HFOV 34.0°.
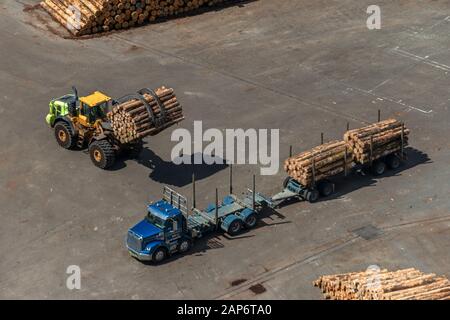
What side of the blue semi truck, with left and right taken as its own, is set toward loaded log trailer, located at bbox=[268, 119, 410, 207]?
back

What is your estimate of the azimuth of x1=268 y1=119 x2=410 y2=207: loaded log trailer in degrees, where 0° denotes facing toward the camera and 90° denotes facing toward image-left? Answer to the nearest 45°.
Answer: approximately 45°

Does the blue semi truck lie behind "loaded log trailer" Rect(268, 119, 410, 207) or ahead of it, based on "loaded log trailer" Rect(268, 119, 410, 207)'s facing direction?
ahead

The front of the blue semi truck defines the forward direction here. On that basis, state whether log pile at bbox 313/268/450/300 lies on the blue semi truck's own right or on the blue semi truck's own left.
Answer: on the blue semi truck's own left

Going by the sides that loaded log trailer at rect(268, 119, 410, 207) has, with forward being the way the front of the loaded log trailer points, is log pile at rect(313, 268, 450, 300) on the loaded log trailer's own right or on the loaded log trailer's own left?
on the loaded log trailer's own left

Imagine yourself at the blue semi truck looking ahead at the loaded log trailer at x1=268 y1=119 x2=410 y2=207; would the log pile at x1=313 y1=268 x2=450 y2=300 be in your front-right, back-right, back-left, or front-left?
front-right

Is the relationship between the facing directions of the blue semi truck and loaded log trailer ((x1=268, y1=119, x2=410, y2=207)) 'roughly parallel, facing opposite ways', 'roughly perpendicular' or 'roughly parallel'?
roughly parallel

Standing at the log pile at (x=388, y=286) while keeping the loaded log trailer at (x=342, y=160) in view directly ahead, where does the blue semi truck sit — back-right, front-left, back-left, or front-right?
front-left

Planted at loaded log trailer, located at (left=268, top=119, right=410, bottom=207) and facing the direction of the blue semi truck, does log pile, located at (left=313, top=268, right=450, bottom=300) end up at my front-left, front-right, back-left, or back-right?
front-left

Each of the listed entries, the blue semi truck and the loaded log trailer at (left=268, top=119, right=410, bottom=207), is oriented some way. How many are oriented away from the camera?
0
